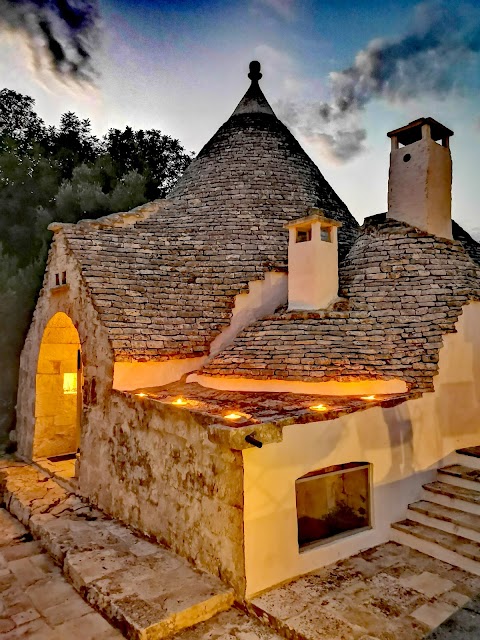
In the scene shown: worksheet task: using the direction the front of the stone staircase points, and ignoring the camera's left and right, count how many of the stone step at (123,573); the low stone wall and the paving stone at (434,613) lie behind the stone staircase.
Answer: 0

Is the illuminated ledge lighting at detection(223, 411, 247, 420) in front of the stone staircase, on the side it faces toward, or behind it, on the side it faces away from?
in front

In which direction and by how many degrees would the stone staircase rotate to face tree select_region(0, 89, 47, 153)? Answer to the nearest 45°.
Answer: approximately 90° to its right

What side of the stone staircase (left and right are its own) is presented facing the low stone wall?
front

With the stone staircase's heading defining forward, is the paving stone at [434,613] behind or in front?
in front

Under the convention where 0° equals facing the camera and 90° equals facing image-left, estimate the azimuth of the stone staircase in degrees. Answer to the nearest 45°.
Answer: approximately 45°

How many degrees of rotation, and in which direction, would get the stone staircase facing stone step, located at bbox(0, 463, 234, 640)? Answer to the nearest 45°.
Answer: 0° — it already faces it

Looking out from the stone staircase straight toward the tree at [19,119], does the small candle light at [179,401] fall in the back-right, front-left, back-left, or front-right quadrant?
front-left

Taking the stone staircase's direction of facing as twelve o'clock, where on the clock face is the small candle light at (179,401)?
The small candle light is roughly at 1 o'clock from the stone staircase.
